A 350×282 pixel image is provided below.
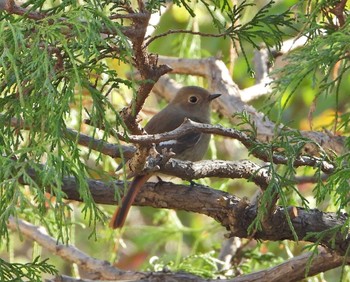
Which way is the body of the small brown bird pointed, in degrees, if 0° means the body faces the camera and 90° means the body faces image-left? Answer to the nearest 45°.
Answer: approximately 270°
